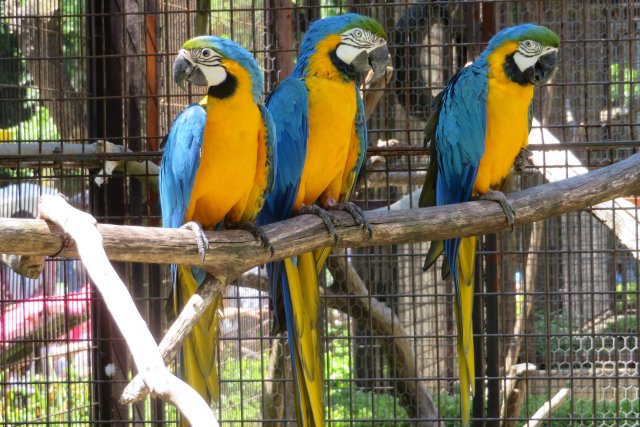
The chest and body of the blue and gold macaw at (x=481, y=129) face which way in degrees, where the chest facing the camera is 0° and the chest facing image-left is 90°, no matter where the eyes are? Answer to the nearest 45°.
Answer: approximately 315°

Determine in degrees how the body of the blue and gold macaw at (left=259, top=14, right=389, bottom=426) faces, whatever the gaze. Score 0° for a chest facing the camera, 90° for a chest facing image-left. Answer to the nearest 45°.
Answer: approximately 315°

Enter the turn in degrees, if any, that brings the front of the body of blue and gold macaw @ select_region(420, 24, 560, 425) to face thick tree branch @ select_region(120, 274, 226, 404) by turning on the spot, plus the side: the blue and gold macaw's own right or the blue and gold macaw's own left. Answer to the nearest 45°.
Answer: approximately 90° to the blue and gold macaw's own right

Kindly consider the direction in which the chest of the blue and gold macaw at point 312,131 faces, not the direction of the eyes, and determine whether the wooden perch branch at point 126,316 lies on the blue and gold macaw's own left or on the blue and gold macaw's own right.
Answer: on the blue and gold macaw's own right
